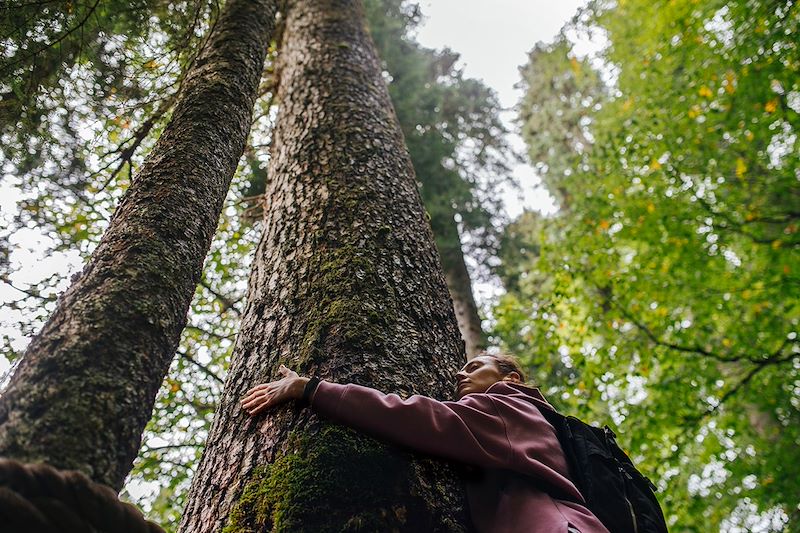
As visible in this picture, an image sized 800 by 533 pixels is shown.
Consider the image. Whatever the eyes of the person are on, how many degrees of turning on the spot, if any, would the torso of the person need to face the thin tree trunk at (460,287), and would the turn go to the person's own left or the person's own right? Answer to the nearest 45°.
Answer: approximately 90° to the person's own right

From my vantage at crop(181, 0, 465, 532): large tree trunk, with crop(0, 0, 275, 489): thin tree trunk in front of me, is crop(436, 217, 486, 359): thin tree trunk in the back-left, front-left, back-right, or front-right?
back-right

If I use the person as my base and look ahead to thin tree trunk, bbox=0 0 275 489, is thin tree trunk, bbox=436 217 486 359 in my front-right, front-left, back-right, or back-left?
front-right

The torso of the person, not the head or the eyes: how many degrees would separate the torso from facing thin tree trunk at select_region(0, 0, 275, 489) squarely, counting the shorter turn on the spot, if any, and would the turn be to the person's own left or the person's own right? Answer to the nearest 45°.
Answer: approximately 45° to the person's own left

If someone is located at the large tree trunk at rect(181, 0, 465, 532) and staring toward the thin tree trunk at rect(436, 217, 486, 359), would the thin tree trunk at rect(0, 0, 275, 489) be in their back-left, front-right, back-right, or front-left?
back-left

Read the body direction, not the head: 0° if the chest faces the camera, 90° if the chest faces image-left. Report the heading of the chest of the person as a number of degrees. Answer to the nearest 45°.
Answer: approximately 90°
